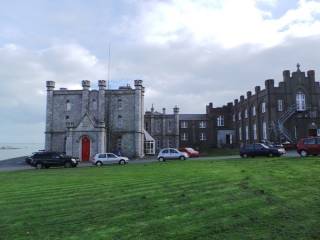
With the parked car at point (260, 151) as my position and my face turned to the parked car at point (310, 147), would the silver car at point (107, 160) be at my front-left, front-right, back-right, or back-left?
back-right

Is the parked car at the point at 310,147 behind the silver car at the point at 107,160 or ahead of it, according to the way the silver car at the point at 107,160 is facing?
ahead

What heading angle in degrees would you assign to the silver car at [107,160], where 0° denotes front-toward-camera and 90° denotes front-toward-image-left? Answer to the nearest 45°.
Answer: approximately 270°
